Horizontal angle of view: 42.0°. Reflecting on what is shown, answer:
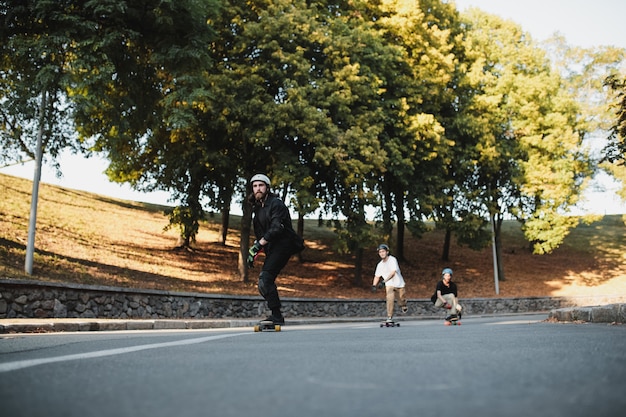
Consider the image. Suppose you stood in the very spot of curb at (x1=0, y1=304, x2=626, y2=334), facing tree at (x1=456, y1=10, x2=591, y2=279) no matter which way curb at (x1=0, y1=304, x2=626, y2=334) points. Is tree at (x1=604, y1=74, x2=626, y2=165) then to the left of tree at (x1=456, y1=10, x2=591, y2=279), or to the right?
right

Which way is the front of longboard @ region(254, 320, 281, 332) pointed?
toward the camera

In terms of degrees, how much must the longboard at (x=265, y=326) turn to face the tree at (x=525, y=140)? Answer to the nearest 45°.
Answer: approximately 135° to its left

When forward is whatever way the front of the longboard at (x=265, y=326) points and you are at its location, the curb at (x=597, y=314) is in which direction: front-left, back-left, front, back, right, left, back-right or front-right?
left

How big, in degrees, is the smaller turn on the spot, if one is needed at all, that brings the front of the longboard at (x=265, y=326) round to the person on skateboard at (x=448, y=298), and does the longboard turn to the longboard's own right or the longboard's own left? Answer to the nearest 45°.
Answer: approximately 135° to the longboard's own left

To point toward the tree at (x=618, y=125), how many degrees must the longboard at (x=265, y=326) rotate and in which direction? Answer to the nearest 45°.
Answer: approximately 135° to its left

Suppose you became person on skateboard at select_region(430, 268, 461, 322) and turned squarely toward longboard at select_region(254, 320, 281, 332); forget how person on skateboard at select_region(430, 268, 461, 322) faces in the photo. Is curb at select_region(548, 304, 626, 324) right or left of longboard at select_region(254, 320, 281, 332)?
left

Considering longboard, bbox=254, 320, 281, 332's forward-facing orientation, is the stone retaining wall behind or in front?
behind
